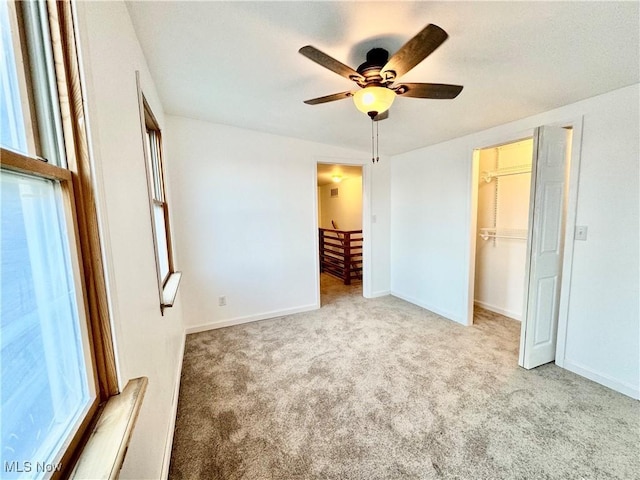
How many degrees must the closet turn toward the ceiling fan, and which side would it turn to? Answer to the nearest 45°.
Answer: approximately 45° to its left

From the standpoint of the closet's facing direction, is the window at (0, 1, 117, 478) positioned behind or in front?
in front

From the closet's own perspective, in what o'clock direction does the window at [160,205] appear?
The window is roughly at 12 o'clock from the closet.

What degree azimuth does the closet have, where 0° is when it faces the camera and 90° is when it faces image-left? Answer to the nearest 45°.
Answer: approximately 45°

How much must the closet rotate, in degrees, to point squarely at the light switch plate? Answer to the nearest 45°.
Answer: approximately 90° to its left

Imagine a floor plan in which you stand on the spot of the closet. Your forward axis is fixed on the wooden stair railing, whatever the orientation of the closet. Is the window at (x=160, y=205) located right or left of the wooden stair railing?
left

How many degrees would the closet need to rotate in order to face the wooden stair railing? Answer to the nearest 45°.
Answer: approximately 45° to its right

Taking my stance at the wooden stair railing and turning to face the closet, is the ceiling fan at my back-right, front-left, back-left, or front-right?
front-right

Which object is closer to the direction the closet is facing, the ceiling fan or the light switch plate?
the ceiling fan

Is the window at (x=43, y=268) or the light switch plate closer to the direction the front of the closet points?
the window
